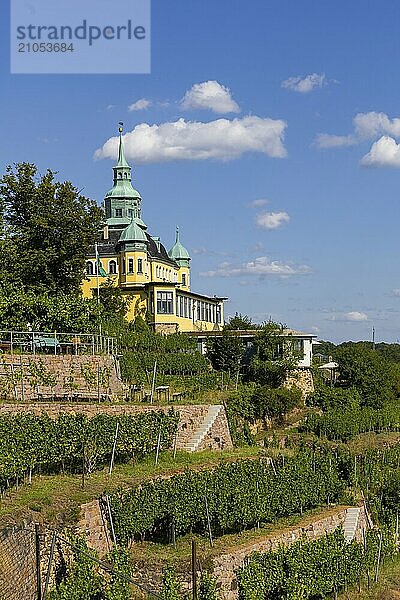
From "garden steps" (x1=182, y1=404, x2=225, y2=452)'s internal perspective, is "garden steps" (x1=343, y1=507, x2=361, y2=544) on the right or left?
on its left

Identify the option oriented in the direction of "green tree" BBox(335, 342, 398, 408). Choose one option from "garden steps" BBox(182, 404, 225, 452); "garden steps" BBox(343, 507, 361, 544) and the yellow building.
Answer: the yellow building

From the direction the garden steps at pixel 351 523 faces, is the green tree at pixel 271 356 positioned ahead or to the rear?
to the rear

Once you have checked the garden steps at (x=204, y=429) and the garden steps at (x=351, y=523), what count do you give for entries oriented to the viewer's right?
0

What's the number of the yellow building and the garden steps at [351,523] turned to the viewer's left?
0

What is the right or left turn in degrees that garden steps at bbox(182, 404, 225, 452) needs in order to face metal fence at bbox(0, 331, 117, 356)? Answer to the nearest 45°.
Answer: approximately 90° to its right

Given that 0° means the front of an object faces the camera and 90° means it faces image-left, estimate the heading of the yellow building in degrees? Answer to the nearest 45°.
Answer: approximately 315°

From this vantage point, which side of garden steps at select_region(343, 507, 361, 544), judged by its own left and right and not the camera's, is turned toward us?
front

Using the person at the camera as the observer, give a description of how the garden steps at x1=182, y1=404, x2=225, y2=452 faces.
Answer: facing the viewer and to the left of the viewer

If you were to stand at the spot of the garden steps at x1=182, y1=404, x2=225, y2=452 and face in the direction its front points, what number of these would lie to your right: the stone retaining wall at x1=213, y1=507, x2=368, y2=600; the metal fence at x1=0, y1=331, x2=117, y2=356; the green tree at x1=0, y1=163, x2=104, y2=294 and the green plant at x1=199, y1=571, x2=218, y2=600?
2

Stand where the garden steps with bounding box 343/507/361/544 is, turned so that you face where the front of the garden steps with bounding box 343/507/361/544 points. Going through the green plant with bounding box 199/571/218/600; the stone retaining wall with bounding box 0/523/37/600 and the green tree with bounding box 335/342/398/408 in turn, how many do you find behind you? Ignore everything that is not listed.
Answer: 1

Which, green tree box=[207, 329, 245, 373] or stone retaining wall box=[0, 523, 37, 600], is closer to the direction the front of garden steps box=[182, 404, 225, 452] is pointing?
the stone retaining wall

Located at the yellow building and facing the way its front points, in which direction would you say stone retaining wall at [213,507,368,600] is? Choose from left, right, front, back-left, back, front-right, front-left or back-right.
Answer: front-right

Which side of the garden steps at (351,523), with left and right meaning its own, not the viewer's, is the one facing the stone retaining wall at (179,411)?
right
